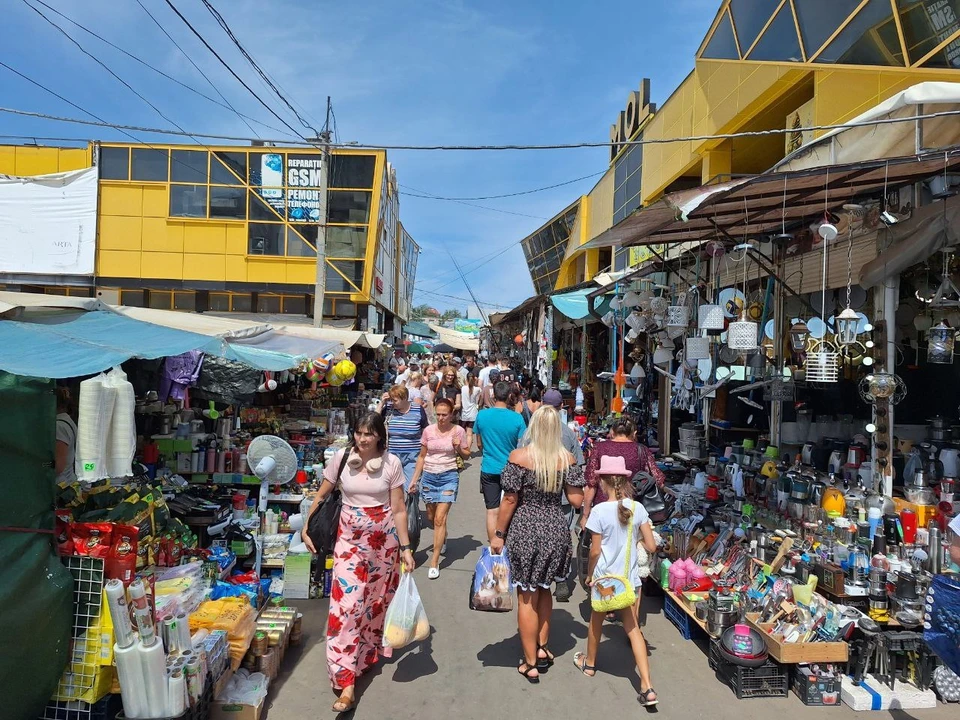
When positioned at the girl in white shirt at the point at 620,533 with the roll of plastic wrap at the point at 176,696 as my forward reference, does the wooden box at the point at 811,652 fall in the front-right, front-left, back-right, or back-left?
back-left

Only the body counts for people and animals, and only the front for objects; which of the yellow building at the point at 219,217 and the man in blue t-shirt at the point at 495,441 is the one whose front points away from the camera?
the man in blue t-shirt

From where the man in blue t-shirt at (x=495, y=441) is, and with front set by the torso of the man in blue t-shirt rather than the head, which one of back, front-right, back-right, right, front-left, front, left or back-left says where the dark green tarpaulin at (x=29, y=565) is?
back-left

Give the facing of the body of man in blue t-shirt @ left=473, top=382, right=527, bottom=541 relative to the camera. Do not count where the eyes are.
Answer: away from the camera

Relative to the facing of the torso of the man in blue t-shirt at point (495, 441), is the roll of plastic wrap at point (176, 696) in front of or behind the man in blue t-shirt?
behind

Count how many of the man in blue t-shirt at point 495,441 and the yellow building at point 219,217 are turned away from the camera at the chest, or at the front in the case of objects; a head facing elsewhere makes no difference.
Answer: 1

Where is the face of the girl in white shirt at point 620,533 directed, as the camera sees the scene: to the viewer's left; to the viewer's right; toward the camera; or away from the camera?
away from the camera

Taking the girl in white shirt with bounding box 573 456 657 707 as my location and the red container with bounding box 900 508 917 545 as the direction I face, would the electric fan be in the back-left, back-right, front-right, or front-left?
back-left

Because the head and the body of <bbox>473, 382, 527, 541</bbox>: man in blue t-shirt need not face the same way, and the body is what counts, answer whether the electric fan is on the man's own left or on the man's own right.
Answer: on the man's own left
